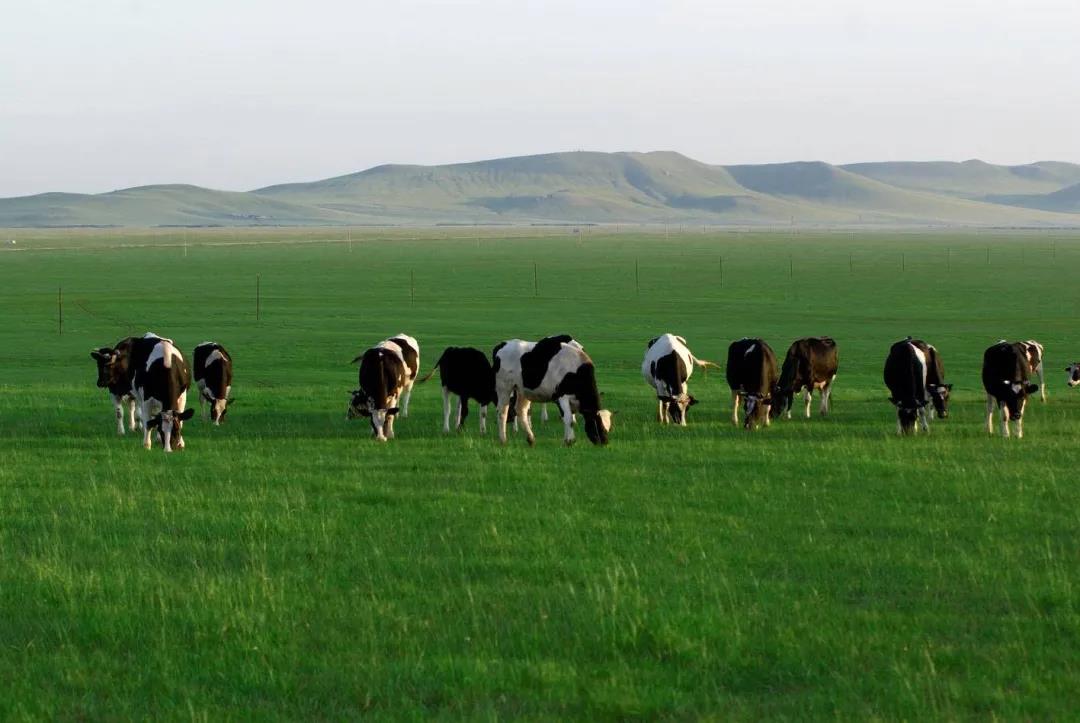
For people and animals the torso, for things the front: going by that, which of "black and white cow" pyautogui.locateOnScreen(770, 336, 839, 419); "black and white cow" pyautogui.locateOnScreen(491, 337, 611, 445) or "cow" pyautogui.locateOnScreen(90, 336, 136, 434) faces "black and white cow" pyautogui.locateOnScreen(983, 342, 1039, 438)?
"black and white cow" pyautogui.locateOnScreen(491, 337, 611, 445)

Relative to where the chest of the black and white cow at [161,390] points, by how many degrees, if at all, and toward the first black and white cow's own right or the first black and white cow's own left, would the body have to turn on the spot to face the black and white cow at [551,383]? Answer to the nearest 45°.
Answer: approximately 90° to the first black and white cow's own left

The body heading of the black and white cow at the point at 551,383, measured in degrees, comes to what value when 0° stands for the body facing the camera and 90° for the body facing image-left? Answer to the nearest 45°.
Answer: approximately 270°

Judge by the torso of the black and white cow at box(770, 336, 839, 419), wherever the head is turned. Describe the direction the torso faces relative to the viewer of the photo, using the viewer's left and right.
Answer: facing the viewer and to the left of the viewer

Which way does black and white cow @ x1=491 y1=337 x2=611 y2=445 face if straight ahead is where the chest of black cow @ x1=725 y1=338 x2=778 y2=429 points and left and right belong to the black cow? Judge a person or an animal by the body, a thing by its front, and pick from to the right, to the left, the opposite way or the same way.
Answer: to the left

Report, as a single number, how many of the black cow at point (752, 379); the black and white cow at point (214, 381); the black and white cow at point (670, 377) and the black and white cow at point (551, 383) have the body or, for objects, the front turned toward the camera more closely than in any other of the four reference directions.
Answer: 3

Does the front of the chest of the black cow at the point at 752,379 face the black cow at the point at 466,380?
no

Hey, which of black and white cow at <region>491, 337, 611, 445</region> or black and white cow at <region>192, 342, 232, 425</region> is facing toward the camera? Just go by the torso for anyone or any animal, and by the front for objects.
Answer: black and white cow at <region>192, 342, 232, 425</region>

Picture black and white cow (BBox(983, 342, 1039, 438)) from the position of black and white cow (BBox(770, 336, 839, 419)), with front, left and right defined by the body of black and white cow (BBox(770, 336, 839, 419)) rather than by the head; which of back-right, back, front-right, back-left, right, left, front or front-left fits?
left

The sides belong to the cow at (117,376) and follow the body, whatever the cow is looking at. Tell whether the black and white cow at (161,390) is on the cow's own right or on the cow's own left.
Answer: on the cow's own left

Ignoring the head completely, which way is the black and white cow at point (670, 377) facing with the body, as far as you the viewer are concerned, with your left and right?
facing the viewer

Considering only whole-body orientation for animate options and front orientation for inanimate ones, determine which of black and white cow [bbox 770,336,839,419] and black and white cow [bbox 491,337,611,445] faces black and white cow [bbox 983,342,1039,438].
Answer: black and white cow [bbox 491,337,611,445]

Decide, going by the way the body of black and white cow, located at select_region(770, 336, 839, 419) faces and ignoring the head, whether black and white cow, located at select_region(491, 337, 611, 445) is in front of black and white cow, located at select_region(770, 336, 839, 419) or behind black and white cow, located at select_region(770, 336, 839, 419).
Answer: in front

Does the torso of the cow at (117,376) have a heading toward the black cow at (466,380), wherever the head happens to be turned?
no

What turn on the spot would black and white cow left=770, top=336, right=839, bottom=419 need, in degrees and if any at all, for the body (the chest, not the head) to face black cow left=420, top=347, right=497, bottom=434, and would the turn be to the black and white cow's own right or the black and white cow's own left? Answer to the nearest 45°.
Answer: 0° — it already faces it

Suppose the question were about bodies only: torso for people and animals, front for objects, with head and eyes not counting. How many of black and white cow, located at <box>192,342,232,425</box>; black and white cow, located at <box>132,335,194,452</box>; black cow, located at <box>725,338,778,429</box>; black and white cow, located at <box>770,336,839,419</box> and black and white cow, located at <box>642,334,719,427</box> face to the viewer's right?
0
